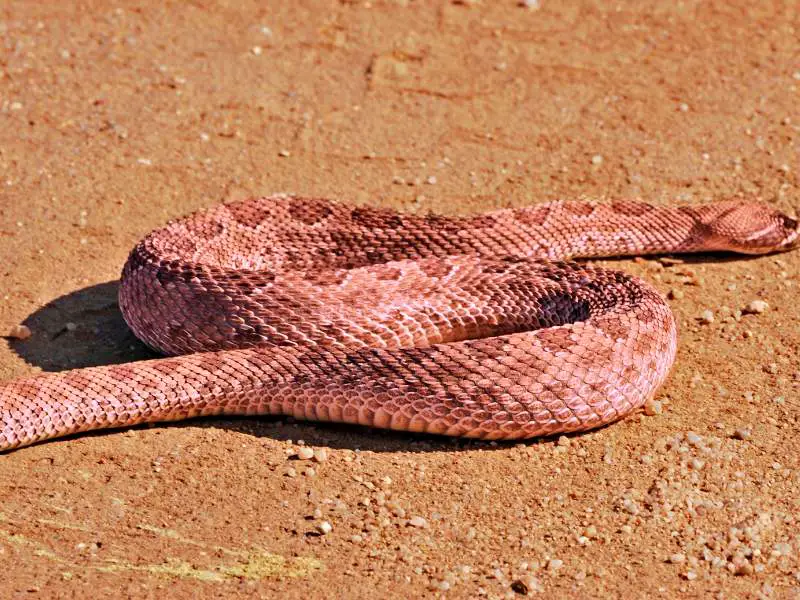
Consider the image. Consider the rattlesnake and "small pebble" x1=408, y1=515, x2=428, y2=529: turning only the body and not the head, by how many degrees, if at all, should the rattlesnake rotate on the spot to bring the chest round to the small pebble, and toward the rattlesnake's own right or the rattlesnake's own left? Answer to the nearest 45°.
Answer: approximately 90° to the rattlesnake's own right

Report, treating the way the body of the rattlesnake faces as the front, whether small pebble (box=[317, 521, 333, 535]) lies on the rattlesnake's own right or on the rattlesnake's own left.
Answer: on the rattlesnake's own right

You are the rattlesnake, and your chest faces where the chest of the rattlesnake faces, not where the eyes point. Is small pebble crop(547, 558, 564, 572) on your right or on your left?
on your right

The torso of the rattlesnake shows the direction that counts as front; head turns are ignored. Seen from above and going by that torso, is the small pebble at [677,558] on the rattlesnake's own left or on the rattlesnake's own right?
on the rattlesnake's own right

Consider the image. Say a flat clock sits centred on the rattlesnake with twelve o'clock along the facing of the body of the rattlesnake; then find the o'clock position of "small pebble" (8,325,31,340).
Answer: The small pebble is roughly at 6 o'clock from the rattlesnake.

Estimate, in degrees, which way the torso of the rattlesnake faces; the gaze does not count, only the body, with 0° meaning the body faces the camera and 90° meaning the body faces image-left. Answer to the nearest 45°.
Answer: approximately 270°
